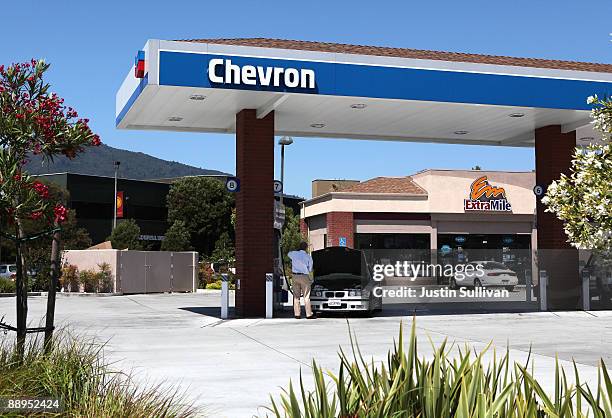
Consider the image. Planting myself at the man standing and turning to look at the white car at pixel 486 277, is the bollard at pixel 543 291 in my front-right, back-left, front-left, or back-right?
front-right
